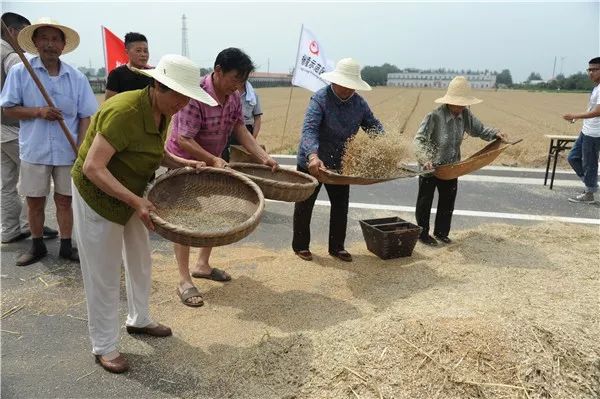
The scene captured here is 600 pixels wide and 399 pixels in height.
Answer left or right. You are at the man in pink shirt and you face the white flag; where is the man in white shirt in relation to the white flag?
right

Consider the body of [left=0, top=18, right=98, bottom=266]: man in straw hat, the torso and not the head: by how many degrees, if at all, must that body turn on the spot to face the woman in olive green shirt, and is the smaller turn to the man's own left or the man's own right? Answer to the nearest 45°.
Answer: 0° — they already face them

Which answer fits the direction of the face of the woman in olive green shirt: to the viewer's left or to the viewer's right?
to the viewer's right

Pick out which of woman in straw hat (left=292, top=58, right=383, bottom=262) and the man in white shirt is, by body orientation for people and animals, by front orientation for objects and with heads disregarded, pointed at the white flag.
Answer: the man in white shirt

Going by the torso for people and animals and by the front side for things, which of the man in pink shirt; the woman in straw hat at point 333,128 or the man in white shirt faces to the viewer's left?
the man in white shirt

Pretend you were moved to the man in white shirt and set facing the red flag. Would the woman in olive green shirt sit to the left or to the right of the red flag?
left

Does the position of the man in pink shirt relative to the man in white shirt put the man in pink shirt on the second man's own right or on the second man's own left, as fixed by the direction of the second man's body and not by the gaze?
on the second man's own left

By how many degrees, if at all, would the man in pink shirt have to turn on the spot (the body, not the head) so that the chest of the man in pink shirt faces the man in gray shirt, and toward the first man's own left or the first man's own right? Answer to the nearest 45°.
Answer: approximately 135° to the first man's own left

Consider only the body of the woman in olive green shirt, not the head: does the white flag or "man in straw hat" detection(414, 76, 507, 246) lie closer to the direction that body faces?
the man in straw hat

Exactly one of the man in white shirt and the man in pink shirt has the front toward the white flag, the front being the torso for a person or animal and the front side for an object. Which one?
the man in white shirt

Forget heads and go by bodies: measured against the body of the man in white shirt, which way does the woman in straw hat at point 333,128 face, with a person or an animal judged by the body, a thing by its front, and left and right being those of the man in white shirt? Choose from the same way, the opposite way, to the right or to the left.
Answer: to the left
